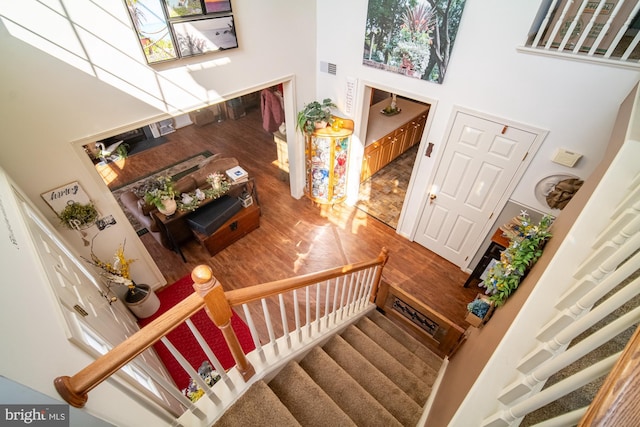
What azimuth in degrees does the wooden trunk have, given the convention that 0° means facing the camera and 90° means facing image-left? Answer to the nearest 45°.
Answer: approximately 315°

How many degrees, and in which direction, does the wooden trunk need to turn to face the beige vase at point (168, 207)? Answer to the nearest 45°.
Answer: approximately 135° to its right

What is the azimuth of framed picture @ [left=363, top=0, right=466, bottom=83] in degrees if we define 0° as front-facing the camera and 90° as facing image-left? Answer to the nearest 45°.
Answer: approximately 45°

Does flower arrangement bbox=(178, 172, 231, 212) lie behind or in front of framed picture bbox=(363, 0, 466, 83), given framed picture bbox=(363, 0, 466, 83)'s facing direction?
in front

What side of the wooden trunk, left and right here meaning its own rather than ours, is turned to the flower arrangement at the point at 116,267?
right

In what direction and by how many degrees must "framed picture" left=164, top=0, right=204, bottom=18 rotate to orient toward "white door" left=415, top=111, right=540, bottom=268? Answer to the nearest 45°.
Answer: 0° — it already faces it

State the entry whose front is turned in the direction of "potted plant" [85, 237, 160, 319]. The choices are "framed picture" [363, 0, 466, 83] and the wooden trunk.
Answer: the framed picture
